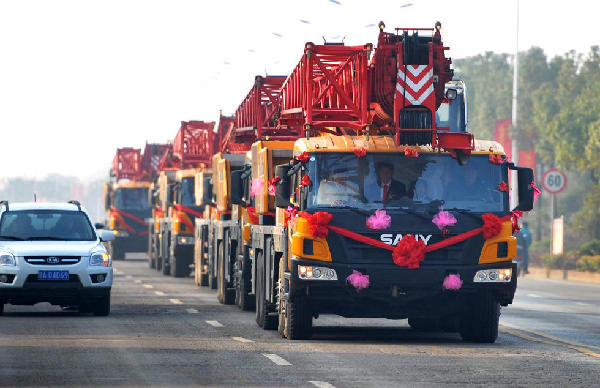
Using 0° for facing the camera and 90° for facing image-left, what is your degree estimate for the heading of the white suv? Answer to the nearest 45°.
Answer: approximately 0°
